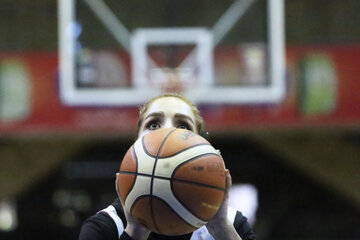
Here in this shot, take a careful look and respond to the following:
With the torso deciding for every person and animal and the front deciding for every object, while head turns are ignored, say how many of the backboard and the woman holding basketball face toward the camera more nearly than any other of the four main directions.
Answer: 2

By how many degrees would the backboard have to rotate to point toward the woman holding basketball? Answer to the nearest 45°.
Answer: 0° — it already faces them

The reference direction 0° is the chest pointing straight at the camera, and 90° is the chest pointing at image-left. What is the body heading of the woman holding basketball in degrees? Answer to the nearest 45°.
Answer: approximately 0°

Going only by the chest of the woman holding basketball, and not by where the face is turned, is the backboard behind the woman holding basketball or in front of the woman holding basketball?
behind
